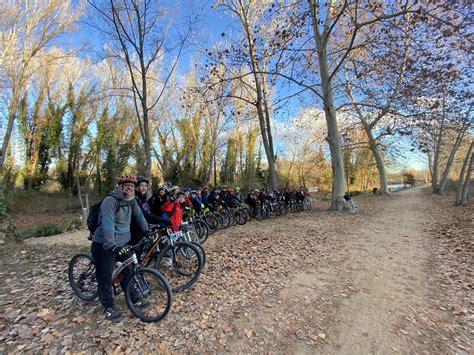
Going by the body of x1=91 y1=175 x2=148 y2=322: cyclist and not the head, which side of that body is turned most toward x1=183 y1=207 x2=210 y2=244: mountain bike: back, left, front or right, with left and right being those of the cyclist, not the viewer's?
left

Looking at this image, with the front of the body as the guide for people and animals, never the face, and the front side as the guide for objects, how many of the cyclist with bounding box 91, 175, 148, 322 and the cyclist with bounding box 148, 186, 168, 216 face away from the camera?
0

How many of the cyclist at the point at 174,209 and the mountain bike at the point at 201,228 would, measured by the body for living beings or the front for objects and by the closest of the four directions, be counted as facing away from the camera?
0

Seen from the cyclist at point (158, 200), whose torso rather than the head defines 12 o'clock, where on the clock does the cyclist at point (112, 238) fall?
the cyclist at point (112, 238) is roughly at 2 o'clock from the cyclist at point (158, 200).

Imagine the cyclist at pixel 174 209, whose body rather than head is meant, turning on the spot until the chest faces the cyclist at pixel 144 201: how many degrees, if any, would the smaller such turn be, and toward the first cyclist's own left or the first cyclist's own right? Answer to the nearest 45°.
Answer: approximately 90° to the first cyclist's own right
